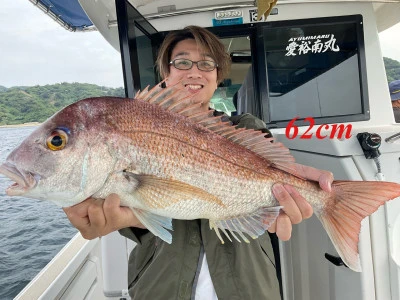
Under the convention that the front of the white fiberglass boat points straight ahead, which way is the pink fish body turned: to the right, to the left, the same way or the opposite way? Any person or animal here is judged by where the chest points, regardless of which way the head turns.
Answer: to the left

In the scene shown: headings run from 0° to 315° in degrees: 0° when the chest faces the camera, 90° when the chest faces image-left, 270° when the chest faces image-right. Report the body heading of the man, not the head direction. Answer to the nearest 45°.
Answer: approximately 0°

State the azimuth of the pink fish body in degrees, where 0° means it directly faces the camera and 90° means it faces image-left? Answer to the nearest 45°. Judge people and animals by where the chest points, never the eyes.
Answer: approximately 90°

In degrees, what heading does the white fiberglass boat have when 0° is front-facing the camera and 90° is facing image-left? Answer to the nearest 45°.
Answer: approximately 180°

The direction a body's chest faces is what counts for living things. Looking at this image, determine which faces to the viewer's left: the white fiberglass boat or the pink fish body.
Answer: the pink fish body
